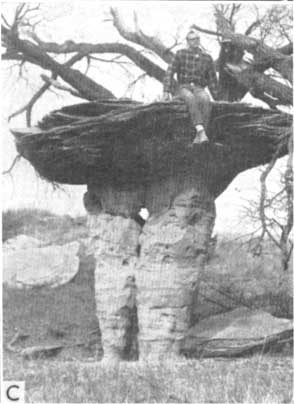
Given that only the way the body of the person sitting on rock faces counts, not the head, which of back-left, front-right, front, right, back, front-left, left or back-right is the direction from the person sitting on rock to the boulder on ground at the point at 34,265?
back-right

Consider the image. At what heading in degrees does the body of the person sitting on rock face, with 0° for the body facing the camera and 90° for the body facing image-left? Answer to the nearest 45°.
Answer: approximately 0°

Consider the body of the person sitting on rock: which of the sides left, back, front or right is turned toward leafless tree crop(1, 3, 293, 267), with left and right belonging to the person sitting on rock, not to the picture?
back

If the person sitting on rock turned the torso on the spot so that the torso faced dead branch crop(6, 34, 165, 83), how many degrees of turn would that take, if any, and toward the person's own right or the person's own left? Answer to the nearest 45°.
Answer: approximately 135° to the person's own right

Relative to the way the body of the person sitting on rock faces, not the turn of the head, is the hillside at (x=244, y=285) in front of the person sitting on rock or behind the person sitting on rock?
behind

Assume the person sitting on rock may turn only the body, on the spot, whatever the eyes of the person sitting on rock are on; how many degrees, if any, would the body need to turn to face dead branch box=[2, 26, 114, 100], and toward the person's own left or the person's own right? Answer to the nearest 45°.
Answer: approximately 135° to the person's own right
